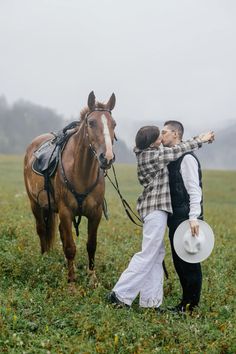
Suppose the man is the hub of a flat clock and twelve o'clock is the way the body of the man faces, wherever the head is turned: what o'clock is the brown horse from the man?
The brown horse is roughly at 1 o'clock from the man.

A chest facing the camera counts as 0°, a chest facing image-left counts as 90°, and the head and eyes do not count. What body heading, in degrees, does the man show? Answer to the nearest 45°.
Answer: approximately 90°

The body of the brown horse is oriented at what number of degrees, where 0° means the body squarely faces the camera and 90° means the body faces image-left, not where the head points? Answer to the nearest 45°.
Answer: approximately 315°

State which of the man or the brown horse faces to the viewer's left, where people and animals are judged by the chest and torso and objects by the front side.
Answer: the man

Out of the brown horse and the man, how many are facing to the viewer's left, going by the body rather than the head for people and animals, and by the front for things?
1

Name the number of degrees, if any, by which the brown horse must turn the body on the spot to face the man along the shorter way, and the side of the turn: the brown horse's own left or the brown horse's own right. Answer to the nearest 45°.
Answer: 0° — it already faces them
